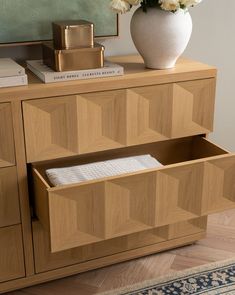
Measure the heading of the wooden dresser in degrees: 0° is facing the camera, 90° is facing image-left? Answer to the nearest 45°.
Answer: approximately 315°
